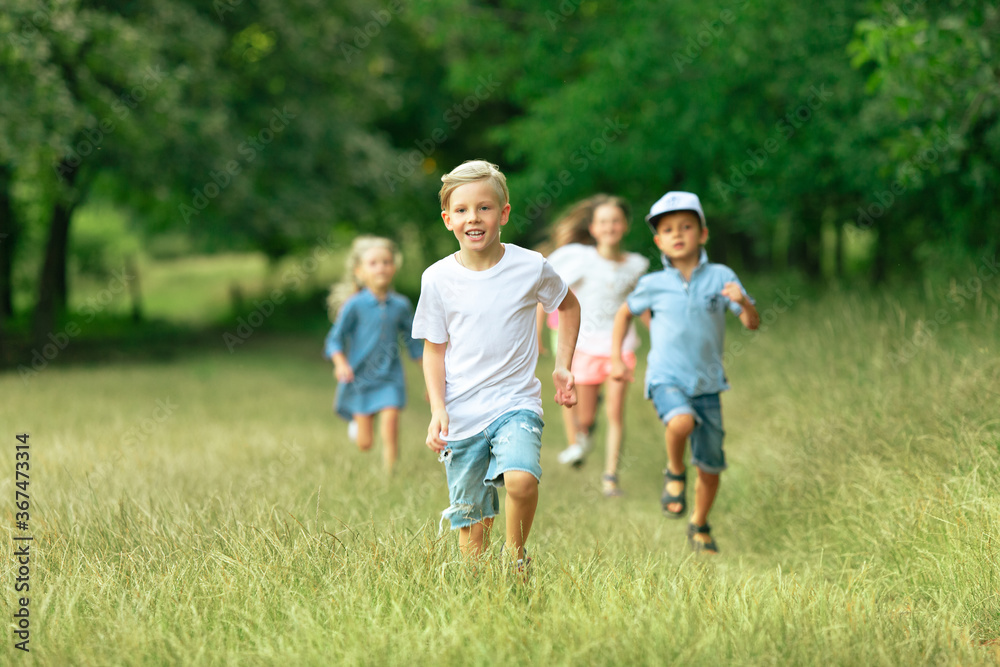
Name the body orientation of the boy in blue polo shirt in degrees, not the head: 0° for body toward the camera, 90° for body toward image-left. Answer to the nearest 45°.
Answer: approximately 0°

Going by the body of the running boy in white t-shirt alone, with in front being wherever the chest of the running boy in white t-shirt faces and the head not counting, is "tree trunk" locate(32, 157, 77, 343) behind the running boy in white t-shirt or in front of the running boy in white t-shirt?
behind

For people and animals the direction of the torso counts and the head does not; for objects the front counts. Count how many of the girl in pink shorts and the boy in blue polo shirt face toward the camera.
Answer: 2

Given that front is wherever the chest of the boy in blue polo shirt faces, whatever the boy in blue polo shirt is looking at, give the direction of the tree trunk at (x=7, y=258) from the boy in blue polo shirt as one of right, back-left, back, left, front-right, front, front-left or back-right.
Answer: back-right

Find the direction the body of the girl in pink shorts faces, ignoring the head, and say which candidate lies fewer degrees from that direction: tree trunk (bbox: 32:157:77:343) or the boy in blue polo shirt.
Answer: the boy in blue polo shirt

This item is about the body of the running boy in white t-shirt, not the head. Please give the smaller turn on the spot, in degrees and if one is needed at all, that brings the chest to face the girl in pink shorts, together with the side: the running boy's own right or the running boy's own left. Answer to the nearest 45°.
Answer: approximately 180°
